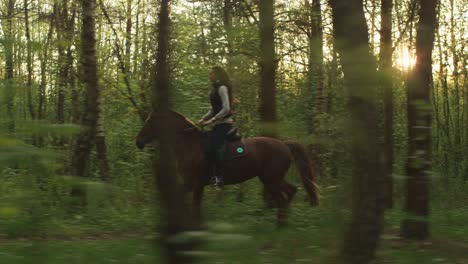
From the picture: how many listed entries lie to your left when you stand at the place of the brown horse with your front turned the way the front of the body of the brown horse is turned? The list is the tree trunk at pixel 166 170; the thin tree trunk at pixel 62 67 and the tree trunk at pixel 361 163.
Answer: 2

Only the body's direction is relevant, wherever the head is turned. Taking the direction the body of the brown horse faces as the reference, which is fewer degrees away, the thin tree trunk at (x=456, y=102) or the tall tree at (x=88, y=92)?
the tall tree

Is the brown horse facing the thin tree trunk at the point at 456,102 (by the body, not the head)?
no

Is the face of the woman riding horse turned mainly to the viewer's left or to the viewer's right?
to the viewer's left

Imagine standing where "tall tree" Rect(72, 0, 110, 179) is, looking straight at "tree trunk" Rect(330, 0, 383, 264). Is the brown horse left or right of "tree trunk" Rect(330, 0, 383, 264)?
left

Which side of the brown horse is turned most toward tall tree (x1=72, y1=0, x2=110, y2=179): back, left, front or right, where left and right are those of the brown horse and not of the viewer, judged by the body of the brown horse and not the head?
front

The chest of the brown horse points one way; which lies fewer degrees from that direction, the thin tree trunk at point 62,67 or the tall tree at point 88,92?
the tall tree

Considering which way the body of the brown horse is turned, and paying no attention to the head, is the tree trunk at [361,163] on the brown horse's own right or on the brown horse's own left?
on the brown horse's own left

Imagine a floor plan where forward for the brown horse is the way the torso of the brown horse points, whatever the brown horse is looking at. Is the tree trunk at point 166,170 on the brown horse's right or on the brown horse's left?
on the brown horse's left

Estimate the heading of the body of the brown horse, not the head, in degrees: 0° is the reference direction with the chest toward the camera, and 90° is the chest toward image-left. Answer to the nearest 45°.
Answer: approximately 90°

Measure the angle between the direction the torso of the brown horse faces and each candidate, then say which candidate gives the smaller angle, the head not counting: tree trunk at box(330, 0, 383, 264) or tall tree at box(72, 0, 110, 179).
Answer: the tall tree
